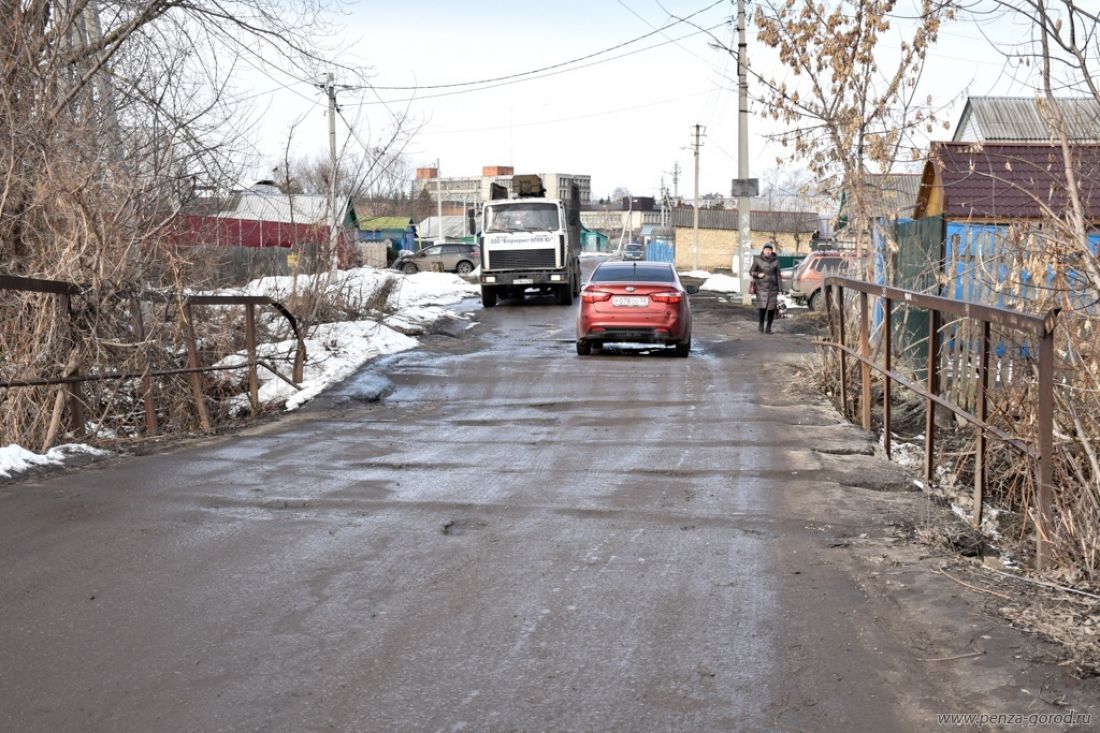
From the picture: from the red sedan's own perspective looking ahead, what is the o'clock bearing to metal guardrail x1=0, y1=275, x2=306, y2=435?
The metal guardrail is roughly at 7 o'clock from the red sedan.

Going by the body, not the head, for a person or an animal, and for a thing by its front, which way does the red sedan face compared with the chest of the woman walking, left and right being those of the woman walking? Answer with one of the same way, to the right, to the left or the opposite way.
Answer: the opposite way

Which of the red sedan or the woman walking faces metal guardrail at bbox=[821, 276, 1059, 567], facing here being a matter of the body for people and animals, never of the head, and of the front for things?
the woman walking

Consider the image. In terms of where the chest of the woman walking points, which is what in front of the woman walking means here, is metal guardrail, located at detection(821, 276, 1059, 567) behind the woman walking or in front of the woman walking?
in front

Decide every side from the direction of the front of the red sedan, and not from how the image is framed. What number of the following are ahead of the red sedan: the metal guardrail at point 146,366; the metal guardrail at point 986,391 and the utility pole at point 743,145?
1

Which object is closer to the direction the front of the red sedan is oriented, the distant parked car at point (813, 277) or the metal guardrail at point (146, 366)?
the distant parked car

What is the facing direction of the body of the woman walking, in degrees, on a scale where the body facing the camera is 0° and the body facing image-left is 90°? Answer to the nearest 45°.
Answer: approximately 0°

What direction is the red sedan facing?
away from the camera

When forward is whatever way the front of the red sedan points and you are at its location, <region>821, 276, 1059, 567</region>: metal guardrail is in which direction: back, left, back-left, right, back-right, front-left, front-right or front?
back

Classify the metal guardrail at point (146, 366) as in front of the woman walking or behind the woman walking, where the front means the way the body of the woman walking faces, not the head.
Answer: in front
